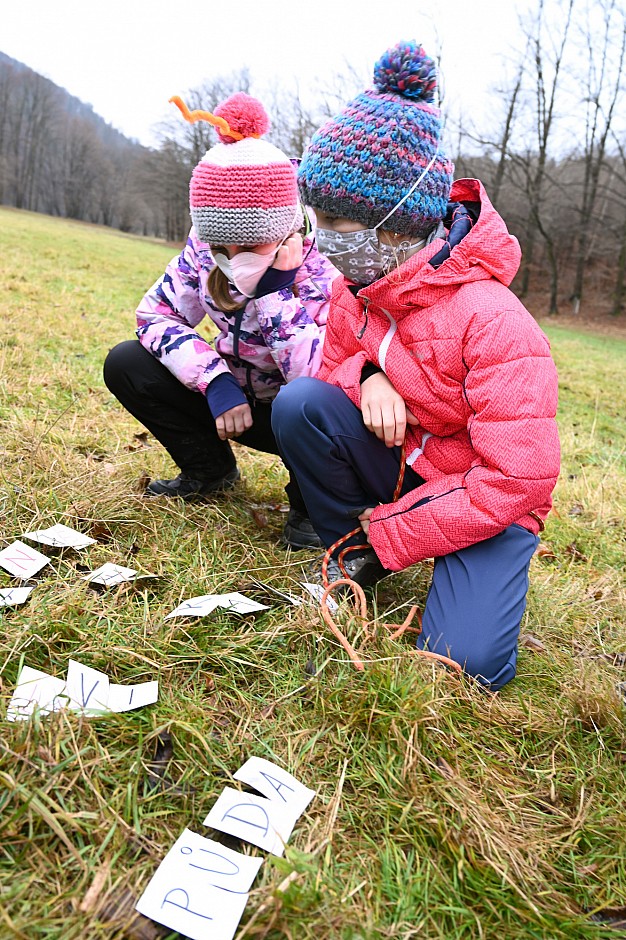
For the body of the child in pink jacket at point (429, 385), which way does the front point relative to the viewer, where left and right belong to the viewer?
facing the viewer and to the left of the viewer

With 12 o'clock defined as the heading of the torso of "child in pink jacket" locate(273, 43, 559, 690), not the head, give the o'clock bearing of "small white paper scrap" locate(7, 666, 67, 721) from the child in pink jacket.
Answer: The small white paper scrap is roughly at 12 o'clock from the child in pink jacket.

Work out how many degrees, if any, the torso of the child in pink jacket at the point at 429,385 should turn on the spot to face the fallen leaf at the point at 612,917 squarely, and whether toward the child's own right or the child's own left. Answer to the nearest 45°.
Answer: approximately 90° to the child's own left

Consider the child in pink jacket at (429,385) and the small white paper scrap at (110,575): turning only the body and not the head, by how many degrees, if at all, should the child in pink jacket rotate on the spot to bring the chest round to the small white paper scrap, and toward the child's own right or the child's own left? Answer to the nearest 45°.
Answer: approximately 45° to the child's own right

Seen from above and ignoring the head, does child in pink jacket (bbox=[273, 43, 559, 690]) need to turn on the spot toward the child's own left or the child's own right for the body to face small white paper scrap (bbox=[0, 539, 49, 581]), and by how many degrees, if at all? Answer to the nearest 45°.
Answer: approximately 45° to the child's own right

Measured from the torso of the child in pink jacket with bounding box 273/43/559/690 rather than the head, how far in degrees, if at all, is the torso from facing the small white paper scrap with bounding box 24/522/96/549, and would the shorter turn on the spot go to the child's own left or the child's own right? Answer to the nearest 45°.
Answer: approximately 45° to the child's own right

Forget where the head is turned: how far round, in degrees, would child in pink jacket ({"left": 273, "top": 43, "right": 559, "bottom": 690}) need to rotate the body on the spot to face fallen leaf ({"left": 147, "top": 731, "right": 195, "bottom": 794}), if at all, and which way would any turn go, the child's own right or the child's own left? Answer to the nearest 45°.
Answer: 0° — they already face it

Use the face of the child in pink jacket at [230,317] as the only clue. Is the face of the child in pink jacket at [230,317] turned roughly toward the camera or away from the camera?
toward the camera

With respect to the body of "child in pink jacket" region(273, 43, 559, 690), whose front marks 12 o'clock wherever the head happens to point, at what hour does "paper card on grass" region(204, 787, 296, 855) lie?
The paper card on grass is roughly at 11 o'clock from the child in pink jacket.

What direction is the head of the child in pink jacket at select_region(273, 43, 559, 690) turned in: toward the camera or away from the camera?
toward the camera

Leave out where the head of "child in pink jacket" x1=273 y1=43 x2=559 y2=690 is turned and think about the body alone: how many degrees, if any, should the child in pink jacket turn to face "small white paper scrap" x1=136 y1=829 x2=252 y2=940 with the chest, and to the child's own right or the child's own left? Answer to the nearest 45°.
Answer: approximately 45° to the child's own left

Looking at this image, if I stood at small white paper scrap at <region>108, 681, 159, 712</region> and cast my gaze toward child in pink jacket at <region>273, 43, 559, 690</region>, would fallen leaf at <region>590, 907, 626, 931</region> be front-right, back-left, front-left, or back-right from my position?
front-right
